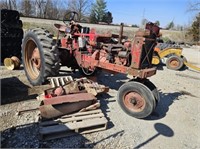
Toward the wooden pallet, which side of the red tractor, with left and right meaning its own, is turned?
right

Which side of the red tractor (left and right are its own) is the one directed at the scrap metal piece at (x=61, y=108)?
right

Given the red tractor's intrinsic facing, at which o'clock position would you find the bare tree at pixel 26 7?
The bare tree is roughly at 7 o'clock from the red tractor.

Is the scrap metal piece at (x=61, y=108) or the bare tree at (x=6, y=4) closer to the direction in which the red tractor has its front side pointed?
the scrap metal piece

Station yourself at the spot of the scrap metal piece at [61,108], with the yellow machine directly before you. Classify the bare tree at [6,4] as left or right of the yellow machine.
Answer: left
